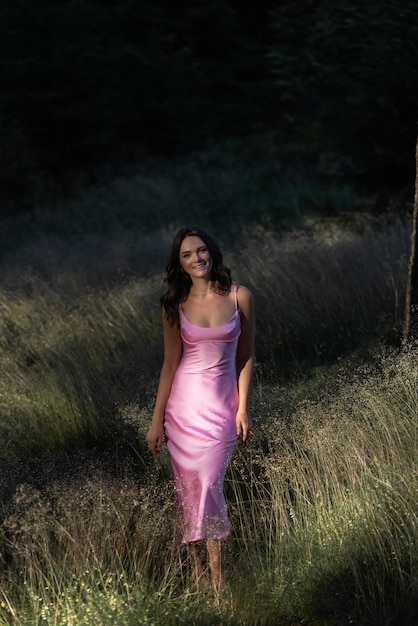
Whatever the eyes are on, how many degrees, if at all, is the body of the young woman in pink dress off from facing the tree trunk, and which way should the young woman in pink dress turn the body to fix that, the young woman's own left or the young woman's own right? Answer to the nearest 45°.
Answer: approximately 135° to the young woman's own left

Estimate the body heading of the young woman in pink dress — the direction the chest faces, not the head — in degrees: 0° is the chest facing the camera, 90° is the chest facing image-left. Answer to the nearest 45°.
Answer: approximately 0°
